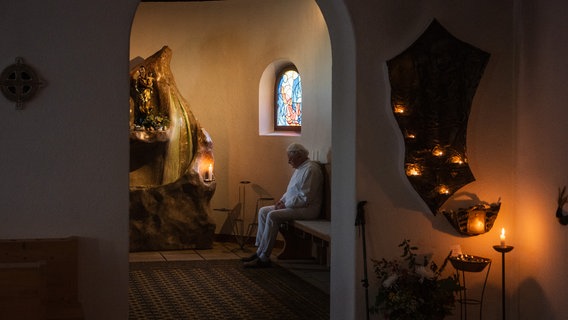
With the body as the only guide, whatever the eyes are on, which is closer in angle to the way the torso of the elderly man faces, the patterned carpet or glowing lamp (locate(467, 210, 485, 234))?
the patterned carpet

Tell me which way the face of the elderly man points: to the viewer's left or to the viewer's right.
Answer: to the viewer's left

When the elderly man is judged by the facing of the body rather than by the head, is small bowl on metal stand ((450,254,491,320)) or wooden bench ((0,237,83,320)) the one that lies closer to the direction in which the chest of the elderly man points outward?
the wooden bench

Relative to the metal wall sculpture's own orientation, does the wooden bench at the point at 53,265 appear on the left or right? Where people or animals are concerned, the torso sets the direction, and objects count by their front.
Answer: on its right

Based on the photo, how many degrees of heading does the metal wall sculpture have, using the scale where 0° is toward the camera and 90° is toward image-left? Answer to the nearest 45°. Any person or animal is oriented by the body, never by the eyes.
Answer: approximately 0°

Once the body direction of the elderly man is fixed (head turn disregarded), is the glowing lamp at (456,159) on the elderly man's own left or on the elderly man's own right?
on the elderly man's own left

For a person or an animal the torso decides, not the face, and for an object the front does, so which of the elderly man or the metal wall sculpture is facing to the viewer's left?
the elderly man

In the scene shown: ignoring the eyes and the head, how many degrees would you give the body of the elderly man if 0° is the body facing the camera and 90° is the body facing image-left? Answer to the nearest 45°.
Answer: approximately 90°

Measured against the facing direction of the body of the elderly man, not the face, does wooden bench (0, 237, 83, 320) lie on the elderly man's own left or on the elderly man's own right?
on the elderly man's own left

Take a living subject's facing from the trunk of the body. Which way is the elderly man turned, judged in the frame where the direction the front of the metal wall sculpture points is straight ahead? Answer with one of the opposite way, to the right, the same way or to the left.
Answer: to the right
